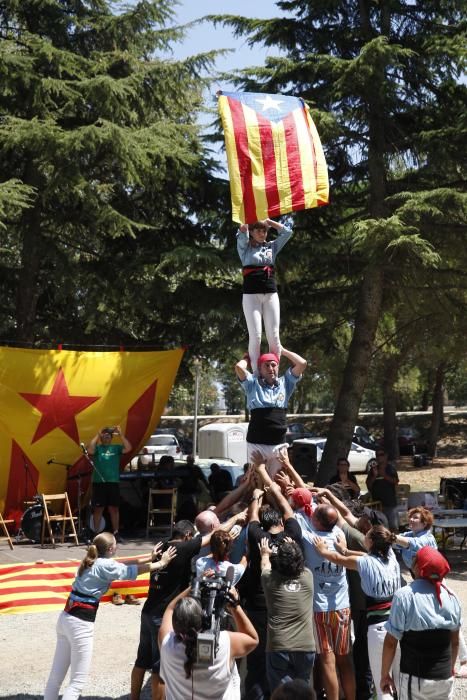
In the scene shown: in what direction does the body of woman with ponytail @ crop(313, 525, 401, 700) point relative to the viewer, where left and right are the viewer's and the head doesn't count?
facing away from the viewer and to the left of the viewer

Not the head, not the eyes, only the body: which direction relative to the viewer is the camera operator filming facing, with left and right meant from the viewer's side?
facing away from the viewer

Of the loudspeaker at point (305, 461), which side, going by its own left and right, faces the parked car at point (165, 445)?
right

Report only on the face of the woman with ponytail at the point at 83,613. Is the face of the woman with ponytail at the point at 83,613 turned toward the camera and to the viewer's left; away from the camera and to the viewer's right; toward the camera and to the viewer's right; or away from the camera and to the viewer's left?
away from the camera and to the viewer's right

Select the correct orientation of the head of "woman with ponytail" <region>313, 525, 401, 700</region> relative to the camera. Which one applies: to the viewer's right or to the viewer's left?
to the viewer's left

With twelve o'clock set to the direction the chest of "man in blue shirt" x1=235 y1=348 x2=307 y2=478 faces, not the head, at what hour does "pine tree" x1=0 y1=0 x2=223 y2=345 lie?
The pine tree is roughly at 5 o'clock from the man in blue shirt.

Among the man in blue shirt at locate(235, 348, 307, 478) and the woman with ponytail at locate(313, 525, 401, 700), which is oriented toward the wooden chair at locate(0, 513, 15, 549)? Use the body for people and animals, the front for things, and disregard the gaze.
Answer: the woman with ponytail

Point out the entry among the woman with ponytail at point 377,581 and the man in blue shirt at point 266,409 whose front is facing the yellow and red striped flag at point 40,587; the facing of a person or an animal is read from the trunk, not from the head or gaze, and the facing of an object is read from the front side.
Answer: the woman with ponytail
